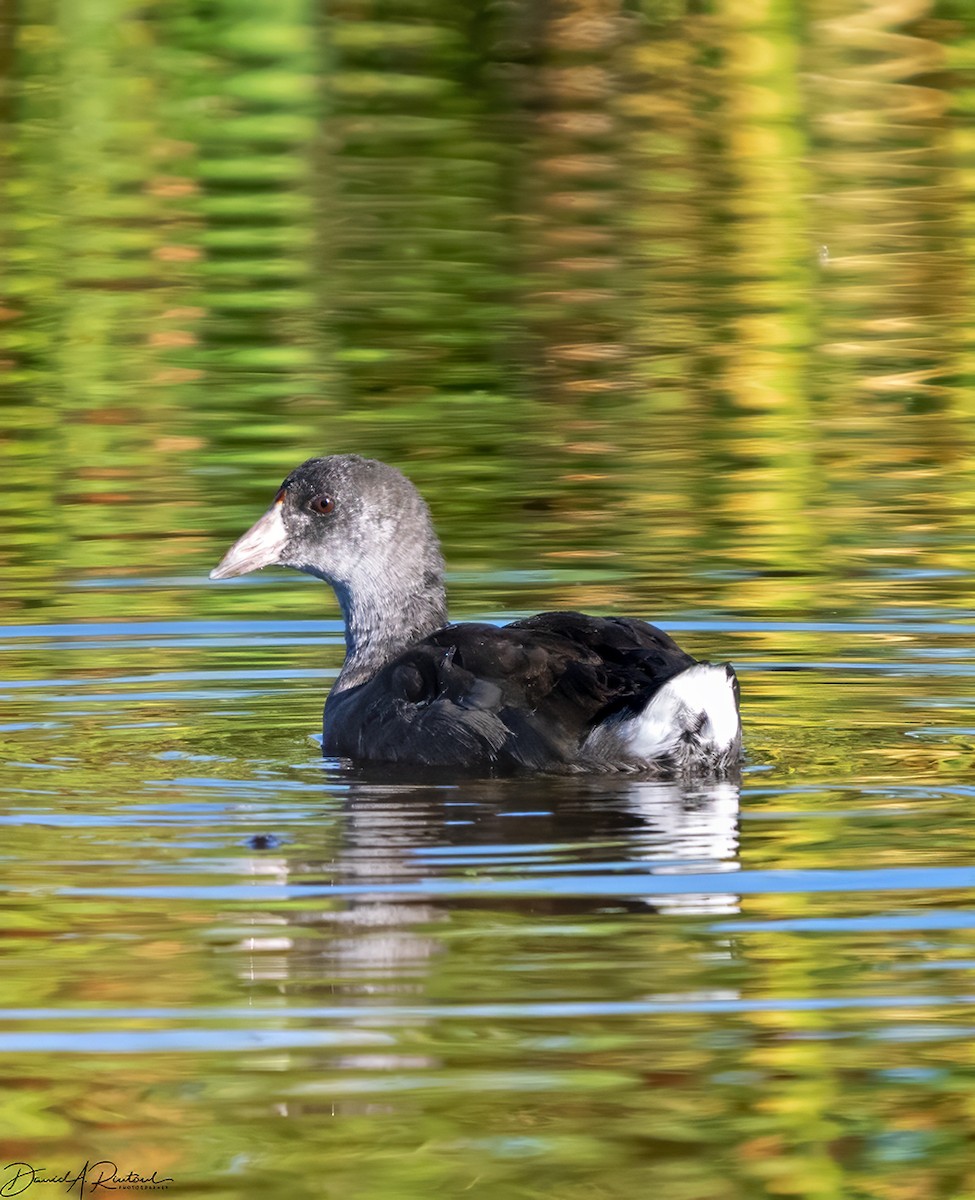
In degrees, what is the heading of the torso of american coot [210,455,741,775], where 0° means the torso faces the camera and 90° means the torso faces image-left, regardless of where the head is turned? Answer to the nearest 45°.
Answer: approximately 90°
